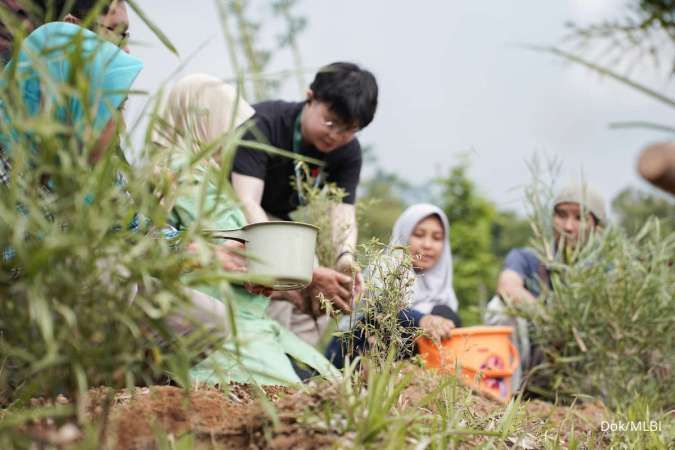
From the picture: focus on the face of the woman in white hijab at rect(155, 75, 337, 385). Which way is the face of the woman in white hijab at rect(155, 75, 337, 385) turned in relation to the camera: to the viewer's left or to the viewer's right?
to the viewer's right

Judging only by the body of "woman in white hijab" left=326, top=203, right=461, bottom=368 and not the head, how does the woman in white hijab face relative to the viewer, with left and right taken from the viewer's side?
facing the viewer and to the right of the viewer

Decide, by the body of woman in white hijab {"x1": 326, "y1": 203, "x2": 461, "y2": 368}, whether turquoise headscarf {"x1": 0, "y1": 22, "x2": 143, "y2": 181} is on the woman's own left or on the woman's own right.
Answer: on the woman's own right

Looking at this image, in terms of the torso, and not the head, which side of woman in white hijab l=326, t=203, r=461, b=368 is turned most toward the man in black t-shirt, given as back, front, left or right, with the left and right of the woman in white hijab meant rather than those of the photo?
right

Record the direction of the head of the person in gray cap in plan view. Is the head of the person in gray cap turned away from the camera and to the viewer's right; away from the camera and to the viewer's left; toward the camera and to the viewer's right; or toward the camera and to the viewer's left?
toward the camera and to the viewer's left

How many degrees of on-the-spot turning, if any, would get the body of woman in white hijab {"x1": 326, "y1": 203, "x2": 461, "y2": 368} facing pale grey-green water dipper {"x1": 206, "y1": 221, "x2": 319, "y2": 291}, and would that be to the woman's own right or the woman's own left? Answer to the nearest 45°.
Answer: approximately 45° to the woman's own right

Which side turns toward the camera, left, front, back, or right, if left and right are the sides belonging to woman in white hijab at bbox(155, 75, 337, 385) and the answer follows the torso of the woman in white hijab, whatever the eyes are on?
right

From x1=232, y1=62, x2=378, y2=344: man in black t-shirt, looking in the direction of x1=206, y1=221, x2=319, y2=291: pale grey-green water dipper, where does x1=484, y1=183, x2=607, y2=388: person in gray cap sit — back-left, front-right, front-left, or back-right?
back-left

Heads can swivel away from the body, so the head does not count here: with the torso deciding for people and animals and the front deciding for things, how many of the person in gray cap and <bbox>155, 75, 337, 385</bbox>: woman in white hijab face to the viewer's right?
1

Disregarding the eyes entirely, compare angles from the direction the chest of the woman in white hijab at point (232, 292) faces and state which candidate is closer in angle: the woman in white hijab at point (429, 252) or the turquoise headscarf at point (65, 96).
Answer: the woman in white hijab

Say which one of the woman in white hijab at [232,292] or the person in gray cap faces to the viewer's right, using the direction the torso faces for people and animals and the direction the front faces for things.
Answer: the woman in white hijab
